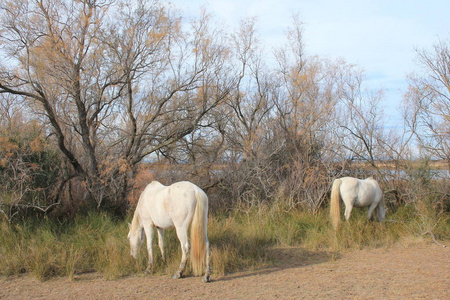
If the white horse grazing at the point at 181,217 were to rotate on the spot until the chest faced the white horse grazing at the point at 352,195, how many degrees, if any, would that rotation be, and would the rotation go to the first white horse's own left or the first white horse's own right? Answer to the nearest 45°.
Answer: approximately 90° to the first white horse's own right

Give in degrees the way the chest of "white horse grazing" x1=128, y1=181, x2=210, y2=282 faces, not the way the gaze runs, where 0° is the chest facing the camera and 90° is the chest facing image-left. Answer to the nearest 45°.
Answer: approximately 135°
